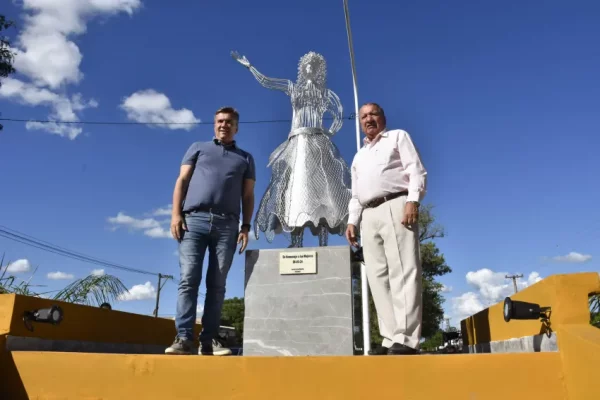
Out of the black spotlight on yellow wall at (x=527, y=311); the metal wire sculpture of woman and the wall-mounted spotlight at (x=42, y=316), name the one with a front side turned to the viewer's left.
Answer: the black spotlight on yellow wall at (x=527, y=311)

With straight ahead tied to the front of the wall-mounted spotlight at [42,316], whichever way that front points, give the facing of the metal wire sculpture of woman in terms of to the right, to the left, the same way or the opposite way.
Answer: to the right

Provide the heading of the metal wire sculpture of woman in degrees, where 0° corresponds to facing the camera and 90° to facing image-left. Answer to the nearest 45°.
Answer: approximately 0°

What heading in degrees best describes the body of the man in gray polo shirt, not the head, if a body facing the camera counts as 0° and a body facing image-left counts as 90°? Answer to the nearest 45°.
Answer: approximately 0°

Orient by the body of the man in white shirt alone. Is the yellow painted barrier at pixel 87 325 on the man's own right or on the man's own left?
on the man's own right

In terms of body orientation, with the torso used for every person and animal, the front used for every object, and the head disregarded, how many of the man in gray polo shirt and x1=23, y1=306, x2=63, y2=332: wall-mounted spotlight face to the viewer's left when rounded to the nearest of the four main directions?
0

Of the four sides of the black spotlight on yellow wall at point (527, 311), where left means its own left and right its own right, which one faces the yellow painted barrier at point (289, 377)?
front

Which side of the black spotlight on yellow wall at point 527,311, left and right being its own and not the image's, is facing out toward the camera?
left

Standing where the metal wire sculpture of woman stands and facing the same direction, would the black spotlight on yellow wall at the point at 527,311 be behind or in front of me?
in front
